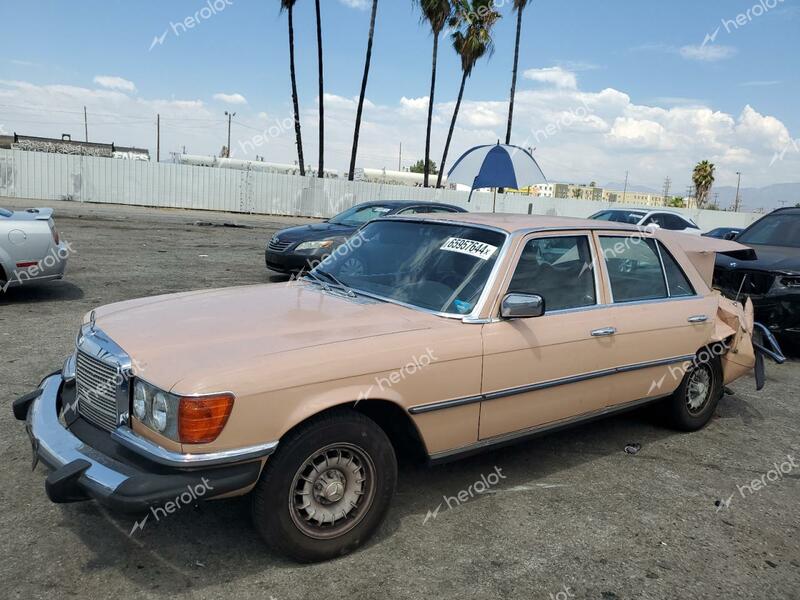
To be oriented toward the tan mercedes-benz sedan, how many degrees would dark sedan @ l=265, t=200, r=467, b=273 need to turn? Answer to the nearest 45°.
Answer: approximately 45° to its left

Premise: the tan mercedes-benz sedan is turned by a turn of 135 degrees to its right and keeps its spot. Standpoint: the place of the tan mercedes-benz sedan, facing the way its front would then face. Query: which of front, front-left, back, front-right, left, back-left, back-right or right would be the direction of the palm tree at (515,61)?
front

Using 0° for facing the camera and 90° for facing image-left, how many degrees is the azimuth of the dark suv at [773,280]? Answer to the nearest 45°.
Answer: approximately 45°

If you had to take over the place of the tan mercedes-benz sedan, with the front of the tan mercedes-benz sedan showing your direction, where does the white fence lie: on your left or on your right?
on your right

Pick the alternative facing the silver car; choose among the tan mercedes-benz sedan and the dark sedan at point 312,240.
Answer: the dark sedan

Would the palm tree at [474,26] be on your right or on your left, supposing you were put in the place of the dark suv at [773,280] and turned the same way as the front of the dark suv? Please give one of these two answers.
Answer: on your right

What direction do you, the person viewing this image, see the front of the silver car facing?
facing to the left of the viewer

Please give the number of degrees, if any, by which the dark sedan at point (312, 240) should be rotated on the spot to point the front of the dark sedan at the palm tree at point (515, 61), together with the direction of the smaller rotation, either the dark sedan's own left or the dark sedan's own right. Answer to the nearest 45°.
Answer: approximately 135° to the dark sedan's own right
